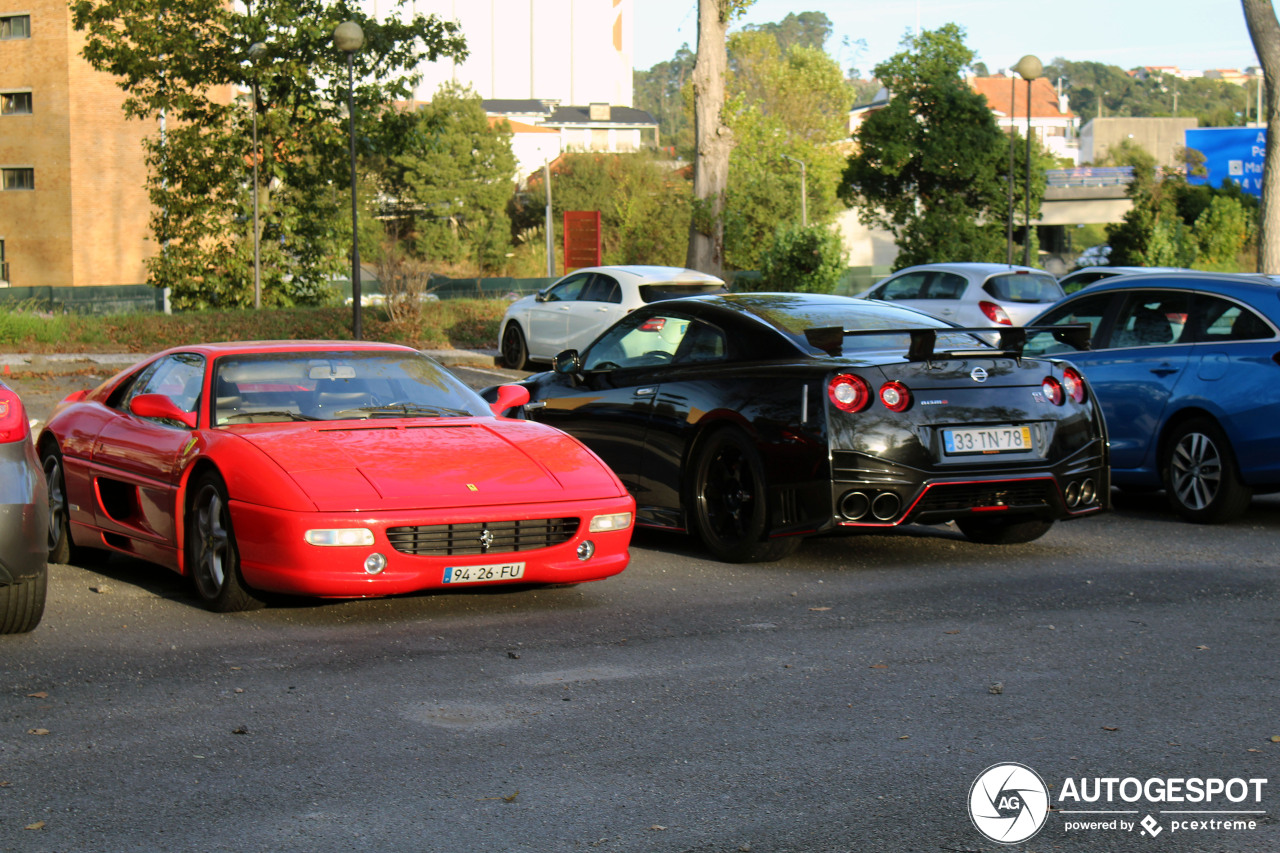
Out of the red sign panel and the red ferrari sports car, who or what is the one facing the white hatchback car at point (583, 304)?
the red sign panel

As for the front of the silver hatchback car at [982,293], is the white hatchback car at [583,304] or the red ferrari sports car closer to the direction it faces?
the white hatchback car

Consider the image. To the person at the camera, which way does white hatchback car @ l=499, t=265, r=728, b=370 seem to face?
facing away from the viewer and to the left of the viewer

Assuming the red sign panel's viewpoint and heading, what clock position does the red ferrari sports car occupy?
The red ferrari sports car is roughly at 12 o'clock from the red sign panel.

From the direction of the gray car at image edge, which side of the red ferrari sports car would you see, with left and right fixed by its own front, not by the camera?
right

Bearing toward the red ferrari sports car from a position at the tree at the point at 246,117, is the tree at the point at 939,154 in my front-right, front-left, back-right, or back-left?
back-left

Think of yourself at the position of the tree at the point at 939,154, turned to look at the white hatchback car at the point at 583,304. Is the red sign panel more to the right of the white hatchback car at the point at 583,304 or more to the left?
right

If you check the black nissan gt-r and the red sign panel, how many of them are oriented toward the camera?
1

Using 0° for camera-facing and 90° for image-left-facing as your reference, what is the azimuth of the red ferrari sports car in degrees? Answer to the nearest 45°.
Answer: approximately 315°

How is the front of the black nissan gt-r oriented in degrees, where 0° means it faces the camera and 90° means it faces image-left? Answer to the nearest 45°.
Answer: approximately 135°

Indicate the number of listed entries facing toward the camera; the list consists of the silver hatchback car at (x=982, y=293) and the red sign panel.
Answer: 1

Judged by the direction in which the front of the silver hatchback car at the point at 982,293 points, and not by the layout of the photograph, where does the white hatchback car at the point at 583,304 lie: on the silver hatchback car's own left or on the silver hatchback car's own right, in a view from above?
on the silver hatchback car's own left
